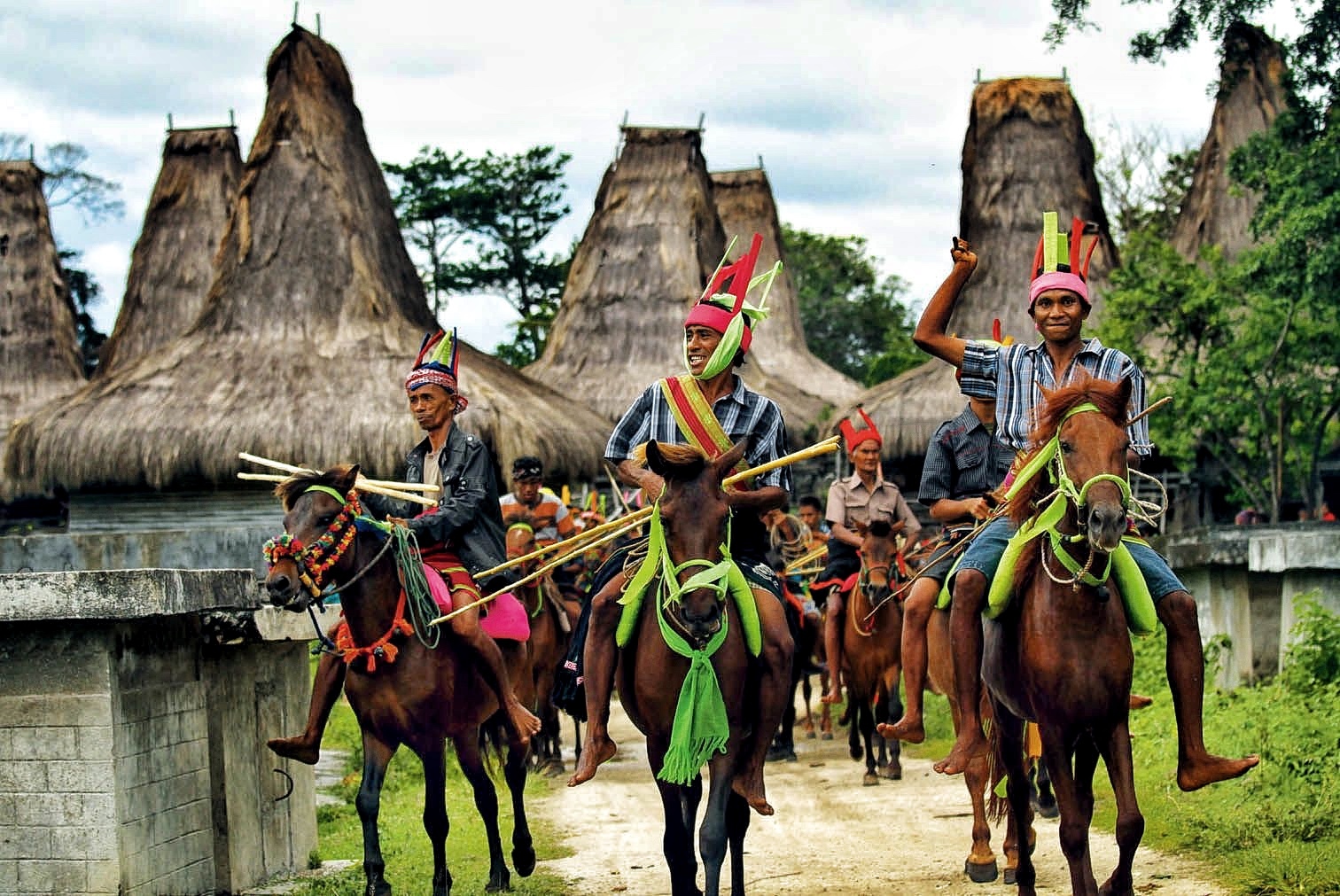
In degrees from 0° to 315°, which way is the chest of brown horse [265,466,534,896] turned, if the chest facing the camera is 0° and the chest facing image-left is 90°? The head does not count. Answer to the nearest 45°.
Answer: approximately 45°

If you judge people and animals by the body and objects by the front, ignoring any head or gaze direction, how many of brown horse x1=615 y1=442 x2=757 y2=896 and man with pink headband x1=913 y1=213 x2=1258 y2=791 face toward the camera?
2

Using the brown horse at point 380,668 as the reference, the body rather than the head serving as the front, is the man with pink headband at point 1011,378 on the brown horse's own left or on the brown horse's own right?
on the brown horse's own left

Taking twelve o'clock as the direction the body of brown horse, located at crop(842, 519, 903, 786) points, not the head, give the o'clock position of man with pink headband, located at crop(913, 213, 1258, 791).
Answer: The man with pink headband is roughly at 12 o'clock from the brown horse.

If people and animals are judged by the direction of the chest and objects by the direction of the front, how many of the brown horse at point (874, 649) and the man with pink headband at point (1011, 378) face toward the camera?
2

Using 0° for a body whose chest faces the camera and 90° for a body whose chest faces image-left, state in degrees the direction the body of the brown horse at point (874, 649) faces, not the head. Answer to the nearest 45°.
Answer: approximately 0°

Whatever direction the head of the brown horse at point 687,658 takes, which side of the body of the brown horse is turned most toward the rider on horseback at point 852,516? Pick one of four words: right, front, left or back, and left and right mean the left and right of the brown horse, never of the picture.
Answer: back
